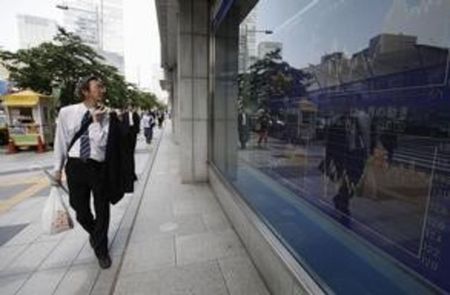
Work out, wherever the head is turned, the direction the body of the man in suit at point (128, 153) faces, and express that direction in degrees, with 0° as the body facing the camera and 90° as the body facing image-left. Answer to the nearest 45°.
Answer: approximately 0°

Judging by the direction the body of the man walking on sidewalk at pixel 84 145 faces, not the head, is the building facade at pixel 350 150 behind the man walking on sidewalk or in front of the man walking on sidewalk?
in front

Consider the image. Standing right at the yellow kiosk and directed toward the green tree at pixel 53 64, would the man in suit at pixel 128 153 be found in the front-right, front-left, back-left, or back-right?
back-right

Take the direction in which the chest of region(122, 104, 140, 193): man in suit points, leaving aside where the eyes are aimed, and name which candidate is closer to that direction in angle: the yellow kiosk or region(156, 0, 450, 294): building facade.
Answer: the building facade

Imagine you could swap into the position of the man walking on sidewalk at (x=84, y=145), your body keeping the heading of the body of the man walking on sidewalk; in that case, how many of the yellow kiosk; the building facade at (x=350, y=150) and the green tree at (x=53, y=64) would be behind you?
2

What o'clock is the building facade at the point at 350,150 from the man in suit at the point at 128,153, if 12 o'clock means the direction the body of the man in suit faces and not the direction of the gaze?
The building facade is roughly at 11 o'clock from the man in suit.

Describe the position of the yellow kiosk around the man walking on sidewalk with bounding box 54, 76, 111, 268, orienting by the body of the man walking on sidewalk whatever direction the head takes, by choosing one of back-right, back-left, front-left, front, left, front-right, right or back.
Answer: back

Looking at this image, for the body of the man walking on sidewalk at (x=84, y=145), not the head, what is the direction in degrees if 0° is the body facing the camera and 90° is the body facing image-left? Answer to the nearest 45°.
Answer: approximately 0°
